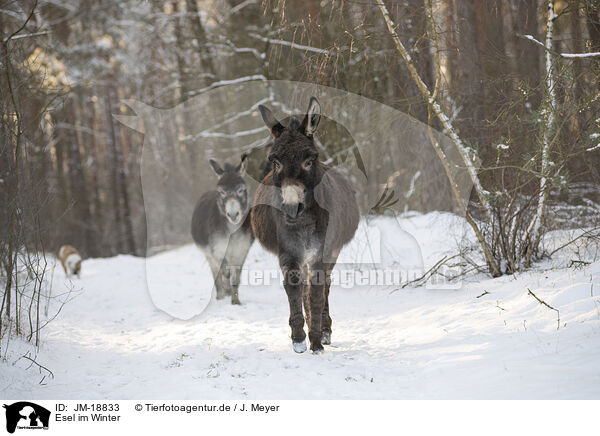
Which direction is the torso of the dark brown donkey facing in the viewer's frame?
toward the camera

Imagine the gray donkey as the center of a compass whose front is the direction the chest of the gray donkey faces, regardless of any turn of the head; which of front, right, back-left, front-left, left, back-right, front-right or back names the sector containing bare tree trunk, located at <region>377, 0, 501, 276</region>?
front-left

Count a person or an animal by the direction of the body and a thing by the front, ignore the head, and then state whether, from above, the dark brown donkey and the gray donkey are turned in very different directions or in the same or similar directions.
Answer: same or similar directions

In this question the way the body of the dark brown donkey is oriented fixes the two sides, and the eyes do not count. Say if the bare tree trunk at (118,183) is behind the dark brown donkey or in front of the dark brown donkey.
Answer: behind

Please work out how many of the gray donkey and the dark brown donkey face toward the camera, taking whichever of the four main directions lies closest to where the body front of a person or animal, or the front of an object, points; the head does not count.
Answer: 2

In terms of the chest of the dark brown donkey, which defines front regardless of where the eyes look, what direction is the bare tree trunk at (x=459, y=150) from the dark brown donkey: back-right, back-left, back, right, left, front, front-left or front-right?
back-left

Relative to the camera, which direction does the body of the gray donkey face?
toward the camera
